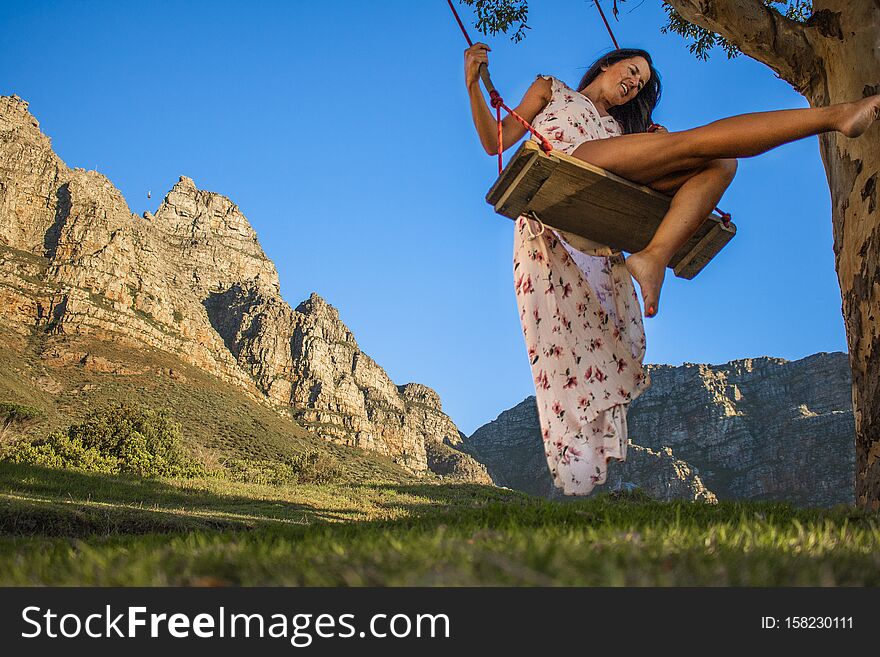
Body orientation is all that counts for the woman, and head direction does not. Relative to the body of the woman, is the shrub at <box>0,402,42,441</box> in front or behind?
behind

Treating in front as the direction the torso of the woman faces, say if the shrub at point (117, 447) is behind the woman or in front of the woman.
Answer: behind

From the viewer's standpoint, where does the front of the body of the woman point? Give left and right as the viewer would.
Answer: facing the viewer and to the right of the viewer

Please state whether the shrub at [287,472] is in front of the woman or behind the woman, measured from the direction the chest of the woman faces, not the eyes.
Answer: behind

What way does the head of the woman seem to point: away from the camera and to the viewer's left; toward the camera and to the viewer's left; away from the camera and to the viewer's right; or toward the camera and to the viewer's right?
toward the camera and to the viewer's right
